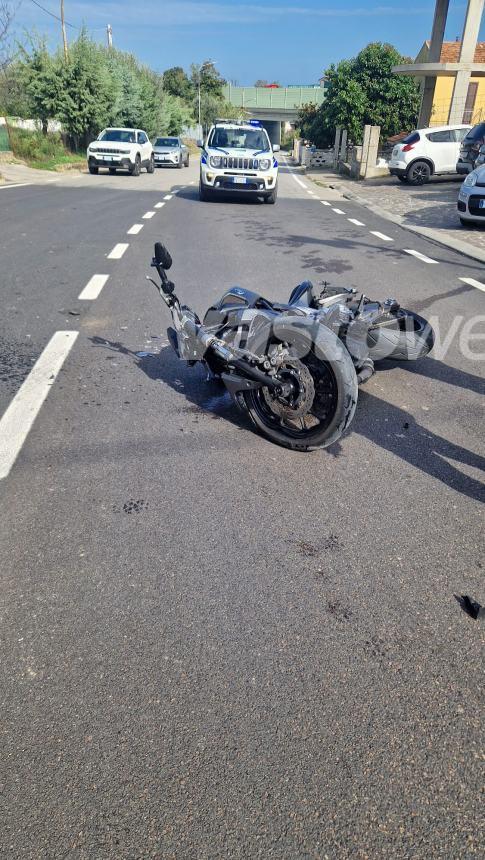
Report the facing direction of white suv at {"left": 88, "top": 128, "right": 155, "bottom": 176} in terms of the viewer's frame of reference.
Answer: facing the viewer and to the left of the viewer

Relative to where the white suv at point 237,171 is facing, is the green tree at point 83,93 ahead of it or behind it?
behind

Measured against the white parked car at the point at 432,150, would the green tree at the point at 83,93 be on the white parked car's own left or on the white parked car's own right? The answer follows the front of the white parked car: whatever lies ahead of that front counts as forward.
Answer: on the white parked car's own left

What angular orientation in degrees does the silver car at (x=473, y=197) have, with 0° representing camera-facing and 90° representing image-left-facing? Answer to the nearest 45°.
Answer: approximately 45°

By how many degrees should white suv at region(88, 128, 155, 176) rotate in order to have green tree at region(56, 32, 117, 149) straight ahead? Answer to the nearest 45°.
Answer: approximately 135° to its right

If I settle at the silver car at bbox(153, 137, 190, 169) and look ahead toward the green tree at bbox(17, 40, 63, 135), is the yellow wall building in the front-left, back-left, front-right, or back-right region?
back-left

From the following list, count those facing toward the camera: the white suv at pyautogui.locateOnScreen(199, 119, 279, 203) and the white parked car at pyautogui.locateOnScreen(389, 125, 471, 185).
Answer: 1

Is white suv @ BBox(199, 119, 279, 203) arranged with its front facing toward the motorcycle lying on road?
yes

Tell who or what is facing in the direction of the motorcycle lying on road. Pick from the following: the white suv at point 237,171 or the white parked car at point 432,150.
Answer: the white suv
